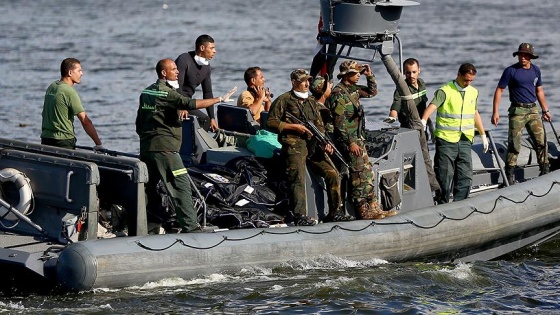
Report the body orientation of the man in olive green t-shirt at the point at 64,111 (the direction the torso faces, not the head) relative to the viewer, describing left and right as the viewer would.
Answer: facing away from the viewer and to the right of the viewer

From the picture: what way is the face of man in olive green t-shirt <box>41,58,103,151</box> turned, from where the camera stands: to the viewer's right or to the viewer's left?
to the viewer's right

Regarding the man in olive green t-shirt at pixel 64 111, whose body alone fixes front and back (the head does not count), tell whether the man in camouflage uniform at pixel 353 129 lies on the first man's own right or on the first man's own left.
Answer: on the first man's own right

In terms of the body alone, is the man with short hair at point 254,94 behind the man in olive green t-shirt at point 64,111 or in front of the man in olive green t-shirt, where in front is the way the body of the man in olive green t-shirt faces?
in front

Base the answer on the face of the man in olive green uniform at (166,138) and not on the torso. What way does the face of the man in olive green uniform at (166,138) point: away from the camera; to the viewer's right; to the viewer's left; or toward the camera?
to the viewer's right

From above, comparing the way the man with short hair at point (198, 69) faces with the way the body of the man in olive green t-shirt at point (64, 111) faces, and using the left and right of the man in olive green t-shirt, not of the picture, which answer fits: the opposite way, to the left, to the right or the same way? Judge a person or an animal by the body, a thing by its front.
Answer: to the right

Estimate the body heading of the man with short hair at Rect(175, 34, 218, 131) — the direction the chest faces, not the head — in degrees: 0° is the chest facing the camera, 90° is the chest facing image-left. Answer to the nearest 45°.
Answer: approximately 315°

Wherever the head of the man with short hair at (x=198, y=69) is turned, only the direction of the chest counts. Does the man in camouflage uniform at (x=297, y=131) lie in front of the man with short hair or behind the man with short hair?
in front

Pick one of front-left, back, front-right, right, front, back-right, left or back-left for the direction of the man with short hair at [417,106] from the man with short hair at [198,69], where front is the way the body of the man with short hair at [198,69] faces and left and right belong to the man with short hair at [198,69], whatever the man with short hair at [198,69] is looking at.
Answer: front-left

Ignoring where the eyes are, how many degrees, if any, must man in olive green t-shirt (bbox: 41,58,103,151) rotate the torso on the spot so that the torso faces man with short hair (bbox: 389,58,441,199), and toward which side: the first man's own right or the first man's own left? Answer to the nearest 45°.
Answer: approximately 45° to the first man's own right

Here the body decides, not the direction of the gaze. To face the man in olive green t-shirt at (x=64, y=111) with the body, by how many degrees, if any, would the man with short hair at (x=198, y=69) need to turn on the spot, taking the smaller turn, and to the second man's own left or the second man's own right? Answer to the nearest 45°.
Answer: approximately 90° to the second man's own right

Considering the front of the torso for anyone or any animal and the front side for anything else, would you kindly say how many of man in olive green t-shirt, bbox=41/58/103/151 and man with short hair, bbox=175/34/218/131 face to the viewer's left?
0
